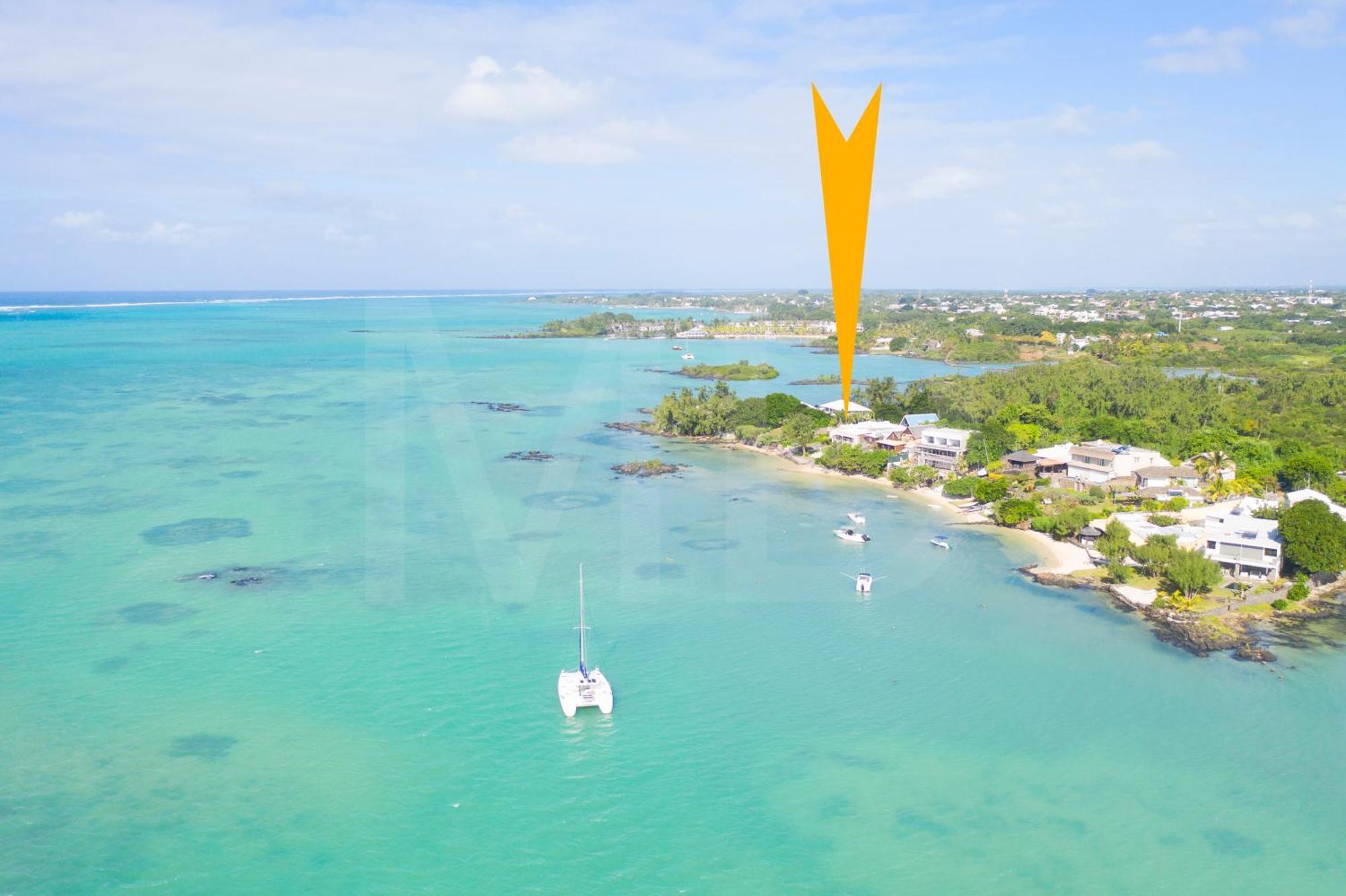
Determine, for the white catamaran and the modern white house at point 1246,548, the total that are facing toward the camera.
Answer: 1

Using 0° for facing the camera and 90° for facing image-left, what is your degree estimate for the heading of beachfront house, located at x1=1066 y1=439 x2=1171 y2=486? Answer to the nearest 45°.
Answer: approximately 45°

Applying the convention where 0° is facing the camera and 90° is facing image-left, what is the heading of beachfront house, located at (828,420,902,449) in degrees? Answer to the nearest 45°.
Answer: approximately 45°

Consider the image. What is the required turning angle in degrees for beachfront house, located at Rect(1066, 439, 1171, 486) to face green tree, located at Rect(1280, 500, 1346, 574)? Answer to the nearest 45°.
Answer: approximately 90° to its left

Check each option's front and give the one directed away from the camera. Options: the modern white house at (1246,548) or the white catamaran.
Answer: the white catamaran

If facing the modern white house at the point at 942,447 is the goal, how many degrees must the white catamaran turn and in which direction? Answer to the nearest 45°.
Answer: approximately 45° to its right

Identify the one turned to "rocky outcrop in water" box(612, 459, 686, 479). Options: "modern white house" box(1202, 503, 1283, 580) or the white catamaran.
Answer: the white catamaran

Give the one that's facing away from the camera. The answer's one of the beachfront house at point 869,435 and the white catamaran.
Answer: the white catamaran

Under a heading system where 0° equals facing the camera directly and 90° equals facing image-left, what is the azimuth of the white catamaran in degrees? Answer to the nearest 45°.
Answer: approximately 180°

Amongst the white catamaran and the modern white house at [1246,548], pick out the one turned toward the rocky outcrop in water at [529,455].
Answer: the white catamaran

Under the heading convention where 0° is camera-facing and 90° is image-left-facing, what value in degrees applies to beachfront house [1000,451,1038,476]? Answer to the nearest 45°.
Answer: approximately 45°
